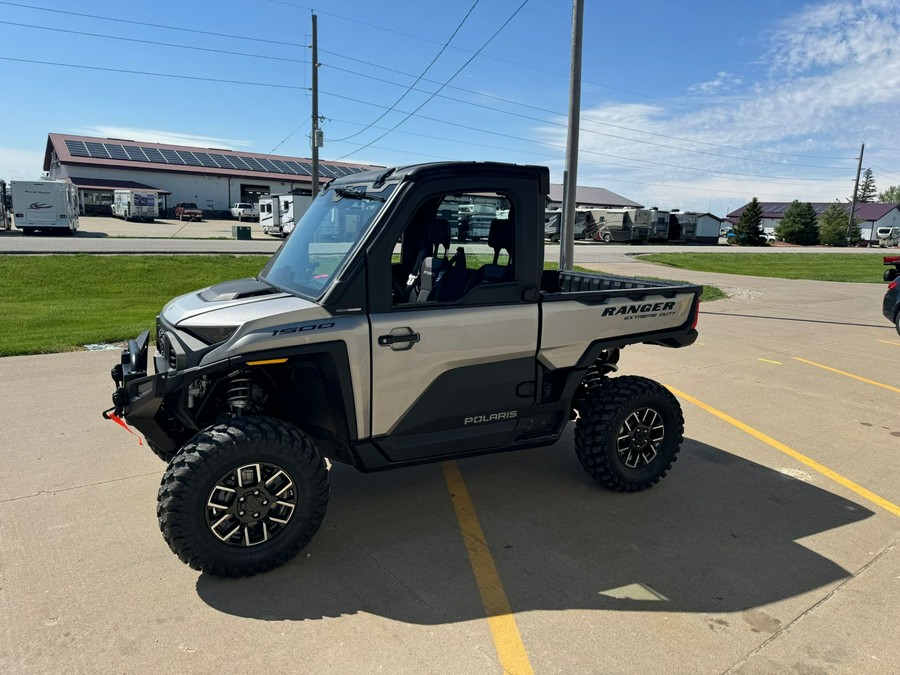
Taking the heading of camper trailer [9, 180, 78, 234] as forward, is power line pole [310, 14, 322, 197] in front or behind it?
behind

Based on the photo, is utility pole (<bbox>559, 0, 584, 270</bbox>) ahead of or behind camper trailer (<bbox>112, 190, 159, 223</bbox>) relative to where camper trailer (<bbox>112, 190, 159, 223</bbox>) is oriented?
ahead

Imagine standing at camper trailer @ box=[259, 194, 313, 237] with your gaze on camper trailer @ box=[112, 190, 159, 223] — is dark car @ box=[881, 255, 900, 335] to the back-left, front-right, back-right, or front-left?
back-left
